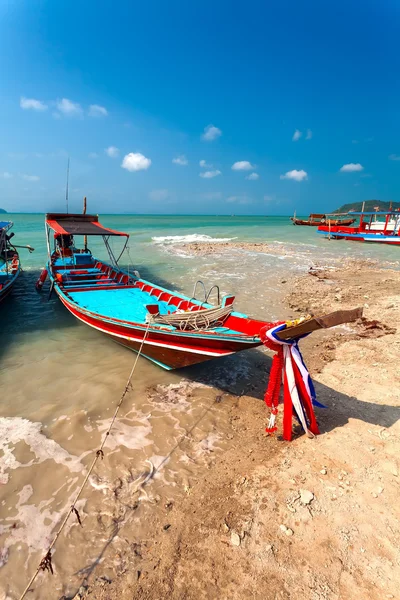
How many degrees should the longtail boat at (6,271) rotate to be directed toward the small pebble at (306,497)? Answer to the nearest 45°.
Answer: approximately 45° to its left

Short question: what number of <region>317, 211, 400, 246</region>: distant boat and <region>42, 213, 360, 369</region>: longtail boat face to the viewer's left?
1

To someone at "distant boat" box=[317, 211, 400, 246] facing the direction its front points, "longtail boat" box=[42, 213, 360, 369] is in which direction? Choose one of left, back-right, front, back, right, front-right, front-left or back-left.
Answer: left

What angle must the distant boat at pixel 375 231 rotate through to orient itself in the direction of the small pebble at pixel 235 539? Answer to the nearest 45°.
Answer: approximately 90° to its left

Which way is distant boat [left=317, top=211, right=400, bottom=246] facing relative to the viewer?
to the viewer's left

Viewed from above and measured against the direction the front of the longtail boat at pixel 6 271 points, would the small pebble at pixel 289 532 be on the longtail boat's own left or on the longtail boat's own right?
on the longtail boat's own left

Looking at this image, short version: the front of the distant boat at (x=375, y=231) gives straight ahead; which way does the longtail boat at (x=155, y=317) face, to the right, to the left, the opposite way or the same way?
the opposite way

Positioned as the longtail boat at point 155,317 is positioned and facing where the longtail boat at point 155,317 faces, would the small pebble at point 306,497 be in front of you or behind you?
in front

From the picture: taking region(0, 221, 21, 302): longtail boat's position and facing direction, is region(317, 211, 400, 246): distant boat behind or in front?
behind

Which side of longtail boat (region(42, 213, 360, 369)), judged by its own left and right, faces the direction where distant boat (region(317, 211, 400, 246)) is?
left

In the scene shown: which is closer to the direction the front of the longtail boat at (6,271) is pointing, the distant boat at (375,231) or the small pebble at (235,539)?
the small pebble
